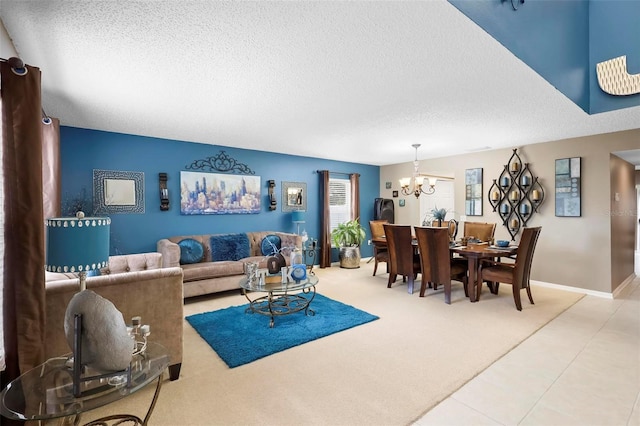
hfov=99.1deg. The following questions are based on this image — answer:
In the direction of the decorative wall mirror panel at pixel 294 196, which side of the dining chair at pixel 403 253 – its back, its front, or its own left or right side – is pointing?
left

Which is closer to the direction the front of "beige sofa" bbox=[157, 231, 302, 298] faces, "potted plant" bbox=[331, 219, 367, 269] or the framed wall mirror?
the potted plant

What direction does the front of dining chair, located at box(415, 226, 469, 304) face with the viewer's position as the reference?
facing away from the viewer and to the right of the viewer

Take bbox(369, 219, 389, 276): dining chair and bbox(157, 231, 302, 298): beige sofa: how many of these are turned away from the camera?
0

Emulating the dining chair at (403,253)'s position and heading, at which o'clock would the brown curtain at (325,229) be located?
The brown curtain is roughly at 9 o'clock from the dining chair.

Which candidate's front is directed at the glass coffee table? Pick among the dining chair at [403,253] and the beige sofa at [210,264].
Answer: the beige sofa

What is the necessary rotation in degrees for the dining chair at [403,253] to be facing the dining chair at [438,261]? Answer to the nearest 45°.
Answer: approximately 90° to its right

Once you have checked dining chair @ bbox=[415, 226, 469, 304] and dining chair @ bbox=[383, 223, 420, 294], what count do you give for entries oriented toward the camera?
0

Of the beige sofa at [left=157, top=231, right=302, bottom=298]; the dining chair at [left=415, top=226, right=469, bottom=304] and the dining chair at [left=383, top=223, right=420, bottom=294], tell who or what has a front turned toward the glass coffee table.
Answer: the beige sofa

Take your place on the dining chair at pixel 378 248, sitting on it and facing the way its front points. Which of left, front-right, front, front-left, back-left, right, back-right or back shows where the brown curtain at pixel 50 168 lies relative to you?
right

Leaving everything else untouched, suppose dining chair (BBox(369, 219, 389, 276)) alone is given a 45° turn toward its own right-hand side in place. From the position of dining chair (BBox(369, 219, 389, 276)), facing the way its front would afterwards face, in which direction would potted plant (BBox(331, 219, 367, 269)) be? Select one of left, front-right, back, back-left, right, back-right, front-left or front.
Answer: back-right

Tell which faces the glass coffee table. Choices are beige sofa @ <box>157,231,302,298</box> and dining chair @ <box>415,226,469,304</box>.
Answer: the beige sofa

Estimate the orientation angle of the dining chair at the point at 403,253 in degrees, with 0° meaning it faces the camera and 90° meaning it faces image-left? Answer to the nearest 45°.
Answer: approximately 225°

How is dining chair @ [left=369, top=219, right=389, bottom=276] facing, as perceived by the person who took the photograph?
facing the viewer and to the right of the viewer

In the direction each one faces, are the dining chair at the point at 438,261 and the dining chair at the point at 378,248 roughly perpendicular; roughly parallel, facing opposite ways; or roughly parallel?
roughly perpendicular

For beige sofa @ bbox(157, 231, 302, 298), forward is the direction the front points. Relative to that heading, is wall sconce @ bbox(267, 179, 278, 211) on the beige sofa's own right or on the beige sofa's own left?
on the beige sofa's own left
